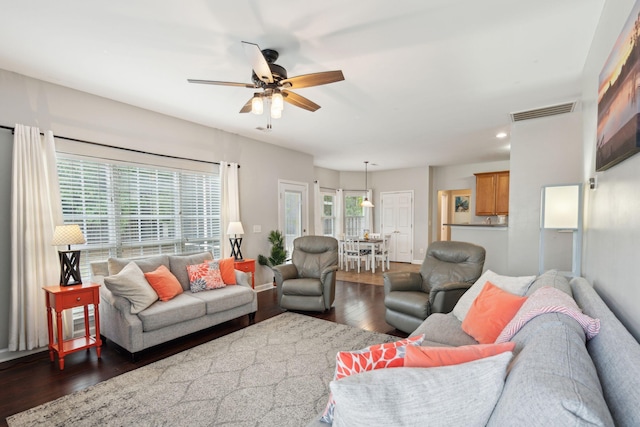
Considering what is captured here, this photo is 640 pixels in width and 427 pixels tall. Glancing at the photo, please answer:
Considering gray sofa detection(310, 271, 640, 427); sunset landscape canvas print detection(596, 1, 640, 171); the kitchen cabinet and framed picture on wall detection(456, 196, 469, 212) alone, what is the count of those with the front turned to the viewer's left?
2

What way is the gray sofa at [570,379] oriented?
to the viewer's left

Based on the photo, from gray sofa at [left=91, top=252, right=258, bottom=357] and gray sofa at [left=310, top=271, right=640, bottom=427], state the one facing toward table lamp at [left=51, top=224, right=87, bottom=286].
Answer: gray sofa at [left=310, top=271, right=640, bottom=427]

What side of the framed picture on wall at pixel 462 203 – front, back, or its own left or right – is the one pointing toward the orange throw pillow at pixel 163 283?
front

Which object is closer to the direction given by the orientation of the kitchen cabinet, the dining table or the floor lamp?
the floor lamp

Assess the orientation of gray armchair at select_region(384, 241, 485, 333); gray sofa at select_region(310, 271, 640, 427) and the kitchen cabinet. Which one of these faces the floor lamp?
the kitchen cabinet

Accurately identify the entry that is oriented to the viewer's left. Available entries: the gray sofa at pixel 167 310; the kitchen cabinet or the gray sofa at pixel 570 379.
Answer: the gray sofa at pixel 570 379

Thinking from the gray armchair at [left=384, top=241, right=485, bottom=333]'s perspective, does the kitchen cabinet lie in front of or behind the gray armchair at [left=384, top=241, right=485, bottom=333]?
behind

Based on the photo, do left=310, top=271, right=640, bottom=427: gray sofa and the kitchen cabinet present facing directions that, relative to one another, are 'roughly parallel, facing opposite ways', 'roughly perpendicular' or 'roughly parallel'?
roughly perpendicular

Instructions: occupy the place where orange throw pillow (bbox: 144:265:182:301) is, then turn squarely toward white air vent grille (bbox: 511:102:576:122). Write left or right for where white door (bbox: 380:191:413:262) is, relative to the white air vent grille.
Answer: left

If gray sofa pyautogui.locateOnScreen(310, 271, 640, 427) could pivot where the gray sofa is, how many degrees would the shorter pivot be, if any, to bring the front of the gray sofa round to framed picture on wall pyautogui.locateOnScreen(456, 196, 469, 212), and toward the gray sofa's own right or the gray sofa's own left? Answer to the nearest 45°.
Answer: approximately 90° to the gray sofa's own right

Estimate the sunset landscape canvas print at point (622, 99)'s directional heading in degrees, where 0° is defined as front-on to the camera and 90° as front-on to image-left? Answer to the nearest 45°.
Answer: approximately 90°

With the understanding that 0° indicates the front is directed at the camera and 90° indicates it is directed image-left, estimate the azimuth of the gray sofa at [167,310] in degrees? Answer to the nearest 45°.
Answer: approximately 315°

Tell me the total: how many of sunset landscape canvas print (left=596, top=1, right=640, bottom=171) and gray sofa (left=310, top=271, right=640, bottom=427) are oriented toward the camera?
0

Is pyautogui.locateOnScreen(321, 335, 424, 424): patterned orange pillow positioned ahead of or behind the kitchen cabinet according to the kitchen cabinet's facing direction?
ahead
